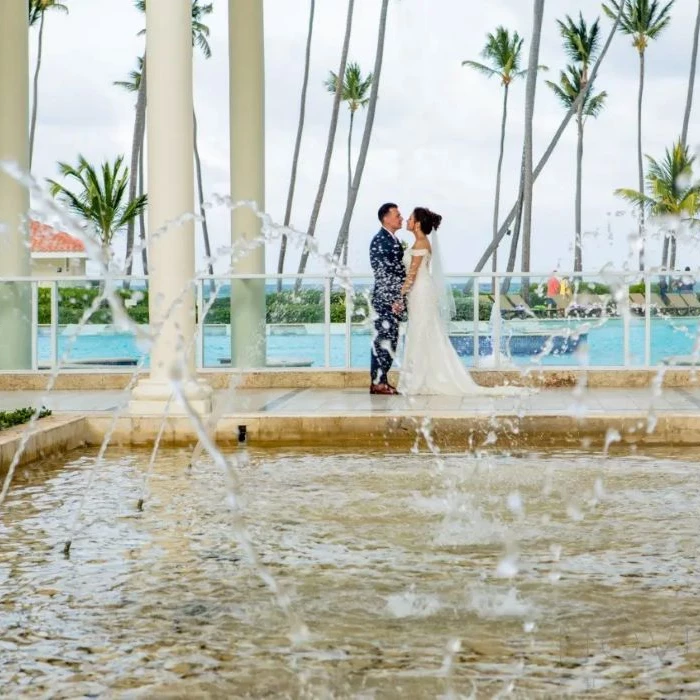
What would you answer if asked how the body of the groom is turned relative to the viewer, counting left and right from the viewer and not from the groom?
facing to the right of the viewer

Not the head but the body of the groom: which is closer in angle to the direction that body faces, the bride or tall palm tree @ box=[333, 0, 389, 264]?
the bride

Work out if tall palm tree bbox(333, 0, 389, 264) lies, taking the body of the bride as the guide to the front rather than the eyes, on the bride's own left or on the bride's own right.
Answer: on the bride's own right

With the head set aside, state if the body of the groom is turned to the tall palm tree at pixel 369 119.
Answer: no

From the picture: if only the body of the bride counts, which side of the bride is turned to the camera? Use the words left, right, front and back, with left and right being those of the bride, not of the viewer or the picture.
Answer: left

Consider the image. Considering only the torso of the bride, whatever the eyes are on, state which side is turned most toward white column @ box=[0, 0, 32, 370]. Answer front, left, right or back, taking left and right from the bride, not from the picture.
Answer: front

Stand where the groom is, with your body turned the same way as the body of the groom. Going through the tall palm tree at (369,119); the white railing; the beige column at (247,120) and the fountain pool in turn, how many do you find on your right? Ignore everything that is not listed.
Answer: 1

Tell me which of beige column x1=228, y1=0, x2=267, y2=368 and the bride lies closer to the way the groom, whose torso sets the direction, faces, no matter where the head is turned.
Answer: the bride

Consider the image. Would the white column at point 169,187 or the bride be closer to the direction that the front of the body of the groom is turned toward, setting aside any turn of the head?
the bride

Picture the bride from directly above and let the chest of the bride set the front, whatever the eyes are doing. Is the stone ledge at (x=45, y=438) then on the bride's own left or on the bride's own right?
on the bride's own left

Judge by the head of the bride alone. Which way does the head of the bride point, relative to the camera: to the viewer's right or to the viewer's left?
to the viewer's left

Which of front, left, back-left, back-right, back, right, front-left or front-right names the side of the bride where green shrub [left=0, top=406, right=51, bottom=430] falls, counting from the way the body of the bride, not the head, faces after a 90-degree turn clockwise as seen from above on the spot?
back-left

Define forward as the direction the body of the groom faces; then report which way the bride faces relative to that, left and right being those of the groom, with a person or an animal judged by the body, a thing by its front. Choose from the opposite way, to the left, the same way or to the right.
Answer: the opposite way

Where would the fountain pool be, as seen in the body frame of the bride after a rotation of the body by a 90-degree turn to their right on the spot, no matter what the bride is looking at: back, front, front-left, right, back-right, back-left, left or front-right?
back

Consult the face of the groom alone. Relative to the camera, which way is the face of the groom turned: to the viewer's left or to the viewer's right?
to the viewer's right

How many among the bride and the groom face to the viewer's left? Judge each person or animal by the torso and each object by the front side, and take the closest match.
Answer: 1

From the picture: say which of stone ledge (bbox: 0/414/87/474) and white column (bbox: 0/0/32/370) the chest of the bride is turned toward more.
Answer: the white column
